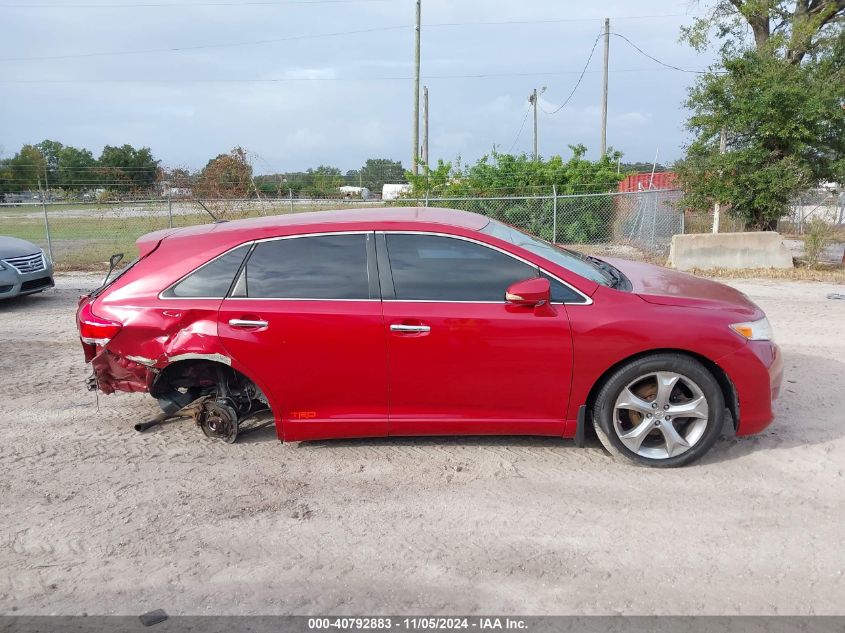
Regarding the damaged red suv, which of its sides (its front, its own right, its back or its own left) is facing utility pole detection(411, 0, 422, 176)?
left

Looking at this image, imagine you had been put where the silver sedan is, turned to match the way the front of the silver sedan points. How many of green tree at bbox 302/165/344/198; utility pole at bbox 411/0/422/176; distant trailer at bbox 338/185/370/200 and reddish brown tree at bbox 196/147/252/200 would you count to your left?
4

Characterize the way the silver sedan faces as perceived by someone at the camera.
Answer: facing the viewer and to the right of the viewer

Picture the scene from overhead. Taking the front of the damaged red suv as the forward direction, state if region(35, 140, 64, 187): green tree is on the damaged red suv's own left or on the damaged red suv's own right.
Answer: on the damaged red suv's own left

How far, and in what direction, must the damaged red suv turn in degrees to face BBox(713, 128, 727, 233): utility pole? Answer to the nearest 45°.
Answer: approximately 45° to its left

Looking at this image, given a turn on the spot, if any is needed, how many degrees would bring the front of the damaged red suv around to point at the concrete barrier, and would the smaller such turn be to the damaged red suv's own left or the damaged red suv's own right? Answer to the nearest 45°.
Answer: approximately 45° to the damaged red suv's own left

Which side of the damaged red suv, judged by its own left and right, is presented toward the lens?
right

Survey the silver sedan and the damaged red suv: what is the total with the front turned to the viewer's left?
0

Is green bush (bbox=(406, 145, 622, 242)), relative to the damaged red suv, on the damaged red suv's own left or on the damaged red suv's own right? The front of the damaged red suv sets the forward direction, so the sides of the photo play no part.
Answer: on the damaged red suv's own left

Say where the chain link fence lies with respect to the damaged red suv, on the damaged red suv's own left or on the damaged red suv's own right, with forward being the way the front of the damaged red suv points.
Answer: on the damaged red suv's own left
